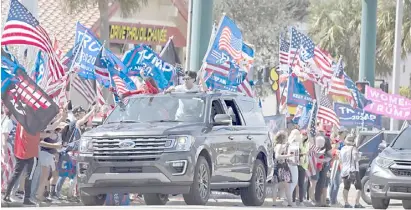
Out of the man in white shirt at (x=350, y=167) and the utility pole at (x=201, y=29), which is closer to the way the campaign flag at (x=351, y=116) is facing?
the man in white shirt

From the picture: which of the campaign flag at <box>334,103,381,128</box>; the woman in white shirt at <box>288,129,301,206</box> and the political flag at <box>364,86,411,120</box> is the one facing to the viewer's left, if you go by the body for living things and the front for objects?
the woman in white shirt

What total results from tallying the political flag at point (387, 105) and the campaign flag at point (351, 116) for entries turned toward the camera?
2

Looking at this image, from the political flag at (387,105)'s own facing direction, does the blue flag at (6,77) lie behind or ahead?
ahead

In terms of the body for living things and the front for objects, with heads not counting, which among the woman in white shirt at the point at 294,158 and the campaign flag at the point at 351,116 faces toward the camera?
the campaign flag

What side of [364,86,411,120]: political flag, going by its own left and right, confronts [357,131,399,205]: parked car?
front

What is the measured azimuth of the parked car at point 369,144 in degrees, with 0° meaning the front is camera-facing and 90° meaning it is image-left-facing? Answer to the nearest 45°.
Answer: approximately 45°

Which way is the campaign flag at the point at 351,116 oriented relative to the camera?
toward the camera

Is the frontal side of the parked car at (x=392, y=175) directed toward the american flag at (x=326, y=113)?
no

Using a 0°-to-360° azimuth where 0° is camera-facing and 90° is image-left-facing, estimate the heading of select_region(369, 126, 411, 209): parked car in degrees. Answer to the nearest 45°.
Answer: approximately 45°

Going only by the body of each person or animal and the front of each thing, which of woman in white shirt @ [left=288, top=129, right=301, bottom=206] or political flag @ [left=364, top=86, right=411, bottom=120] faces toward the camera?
the political flag

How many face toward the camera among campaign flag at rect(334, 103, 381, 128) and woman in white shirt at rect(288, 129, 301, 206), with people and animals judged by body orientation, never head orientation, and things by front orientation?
1
